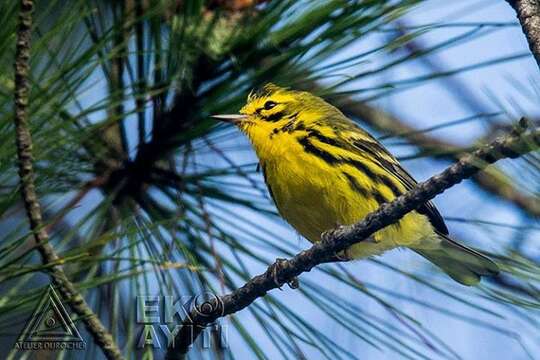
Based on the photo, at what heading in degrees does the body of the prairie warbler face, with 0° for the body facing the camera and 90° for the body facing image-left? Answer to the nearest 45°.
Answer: approximately 90°

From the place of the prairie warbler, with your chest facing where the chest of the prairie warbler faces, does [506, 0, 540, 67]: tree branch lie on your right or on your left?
on your left
